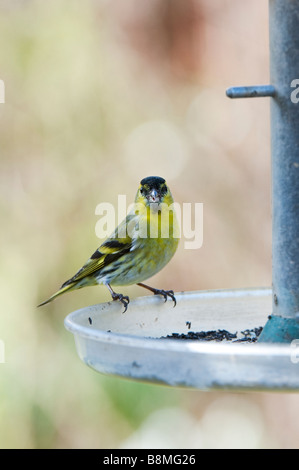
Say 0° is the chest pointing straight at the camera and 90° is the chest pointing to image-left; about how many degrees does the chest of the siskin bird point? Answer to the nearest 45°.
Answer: approximately 315°
